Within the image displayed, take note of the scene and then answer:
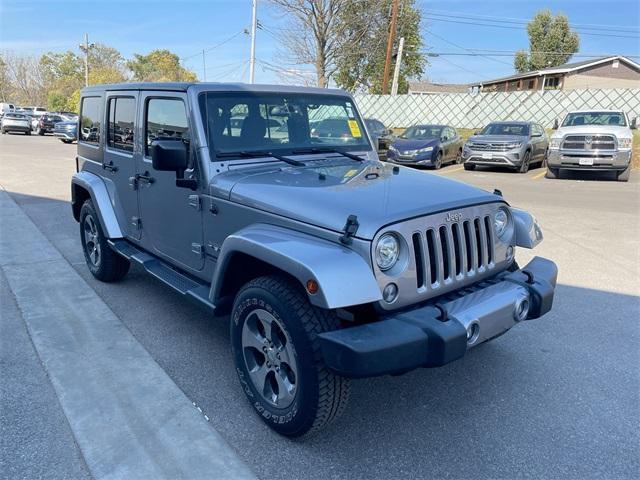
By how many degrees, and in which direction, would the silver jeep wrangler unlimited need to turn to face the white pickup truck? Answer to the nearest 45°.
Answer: approximately 90° to its left

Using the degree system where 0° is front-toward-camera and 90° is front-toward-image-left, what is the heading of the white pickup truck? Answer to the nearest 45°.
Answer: approximately 0°

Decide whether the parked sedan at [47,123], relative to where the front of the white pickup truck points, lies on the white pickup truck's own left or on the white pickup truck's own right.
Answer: on the white pickup truck's own right

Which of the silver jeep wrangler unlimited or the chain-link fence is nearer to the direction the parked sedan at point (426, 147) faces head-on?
the silver jeep wrangler unlimited

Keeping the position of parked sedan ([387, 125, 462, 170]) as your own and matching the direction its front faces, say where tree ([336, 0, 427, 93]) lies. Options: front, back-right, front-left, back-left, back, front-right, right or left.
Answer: back-right
